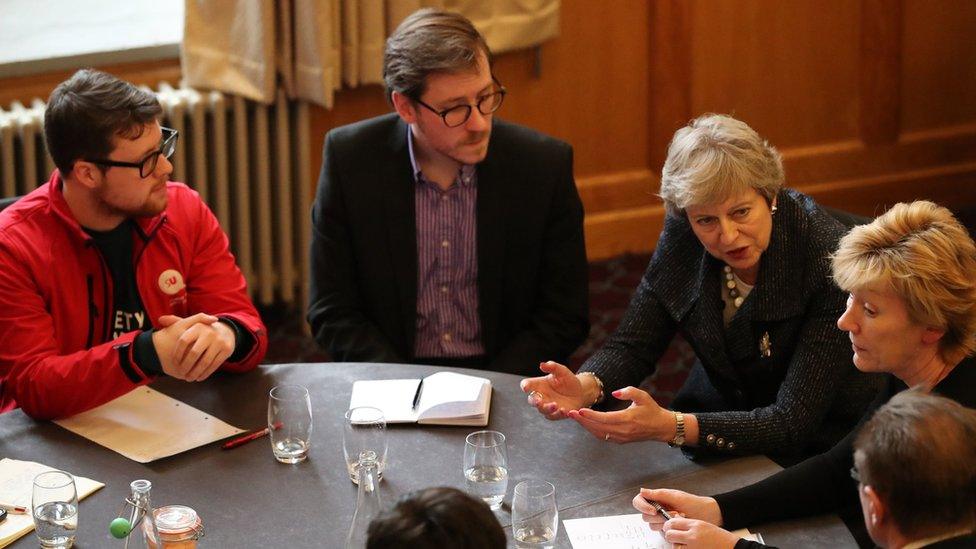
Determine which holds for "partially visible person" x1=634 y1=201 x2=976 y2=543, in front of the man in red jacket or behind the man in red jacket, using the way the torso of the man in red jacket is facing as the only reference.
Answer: in front

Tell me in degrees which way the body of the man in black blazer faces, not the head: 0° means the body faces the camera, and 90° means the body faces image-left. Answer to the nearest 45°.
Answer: approximately 0°

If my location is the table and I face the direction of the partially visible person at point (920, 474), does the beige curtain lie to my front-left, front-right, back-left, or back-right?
back-left

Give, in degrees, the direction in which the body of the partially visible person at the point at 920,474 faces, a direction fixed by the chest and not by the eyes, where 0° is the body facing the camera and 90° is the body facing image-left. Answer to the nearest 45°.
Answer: approximately 135°

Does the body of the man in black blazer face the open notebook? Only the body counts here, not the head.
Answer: yes

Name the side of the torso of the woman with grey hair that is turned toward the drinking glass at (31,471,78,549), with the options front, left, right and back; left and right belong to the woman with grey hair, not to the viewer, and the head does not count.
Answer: front

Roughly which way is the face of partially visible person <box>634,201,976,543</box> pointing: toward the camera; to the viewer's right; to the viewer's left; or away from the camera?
to the viewer's left

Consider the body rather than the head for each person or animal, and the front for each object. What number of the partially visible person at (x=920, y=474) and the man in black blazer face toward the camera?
1

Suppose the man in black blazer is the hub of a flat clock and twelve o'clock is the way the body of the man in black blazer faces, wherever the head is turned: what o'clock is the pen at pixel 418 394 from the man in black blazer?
The pen is roughly at 12 o'clock from the man in black blazer.

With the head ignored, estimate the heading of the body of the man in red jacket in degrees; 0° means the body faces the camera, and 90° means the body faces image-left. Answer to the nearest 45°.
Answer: approximately 315°

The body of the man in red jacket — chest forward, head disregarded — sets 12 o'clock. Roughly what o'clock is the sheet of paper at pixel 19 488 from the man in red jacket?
The sheet of paper is roughly at 2 o'clock from the man in red jacket.

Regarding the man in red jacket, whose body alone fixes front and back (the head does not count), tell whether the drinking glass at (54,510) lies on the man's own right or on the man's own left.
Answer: on the man's own right

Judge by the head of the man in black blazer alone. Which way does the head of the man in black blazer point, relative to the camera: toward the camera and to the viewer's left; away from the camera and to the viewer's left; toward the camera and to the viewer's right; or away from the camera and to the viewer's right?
toward the camera and to the viewer's right
